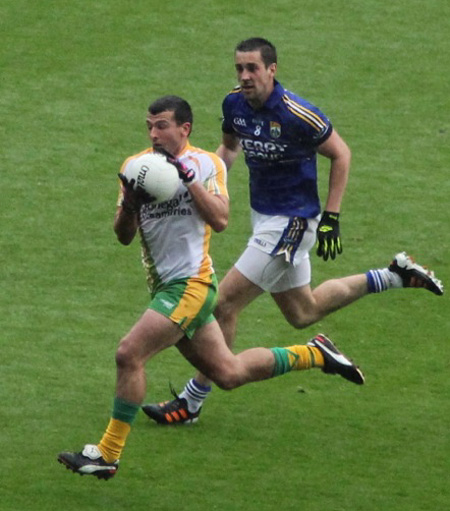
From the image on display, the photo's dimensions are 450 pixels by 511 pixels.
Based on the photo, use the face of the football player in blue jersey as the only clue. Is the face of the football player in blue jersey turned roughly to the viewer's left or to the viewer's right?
to the viewer's left

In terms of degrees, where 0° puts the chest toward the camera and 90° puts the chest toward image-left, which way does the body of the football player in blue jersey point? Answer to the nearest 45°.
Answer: approximately 45°
